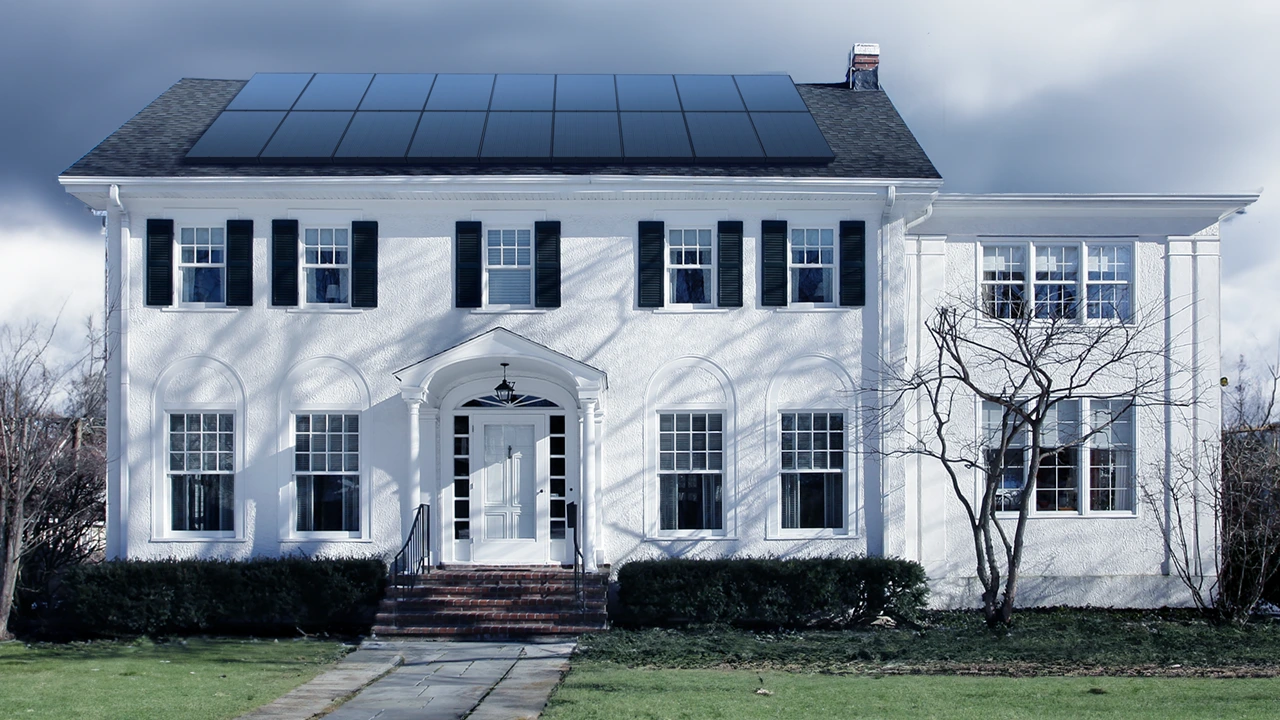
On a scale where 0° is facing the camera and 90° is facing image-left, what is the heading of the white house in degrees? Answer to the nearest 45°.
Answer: approximately 0°

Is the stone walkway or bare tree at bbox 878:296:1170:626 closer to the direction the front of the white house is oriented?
the stone walkway

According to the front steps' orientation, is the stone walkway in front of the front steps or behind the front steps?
in front

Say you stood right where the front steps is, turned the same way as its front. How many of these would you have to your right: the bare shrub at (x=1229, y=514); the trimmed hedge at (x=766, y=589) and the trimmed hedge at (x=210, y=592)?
1

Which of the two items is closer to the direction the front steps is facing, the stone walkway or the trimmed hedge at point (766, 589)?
the stone walkway

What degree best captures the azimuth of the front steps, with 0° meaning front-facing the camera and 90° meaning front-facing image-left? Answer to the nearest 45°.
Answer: approximately 0°

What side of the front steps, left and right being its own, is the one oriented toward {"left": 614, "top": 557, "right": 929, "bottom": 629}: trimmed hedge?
left

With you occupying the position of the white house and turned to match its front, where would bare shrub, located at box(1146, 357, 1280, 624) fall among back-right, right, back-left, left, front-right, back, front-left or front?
left

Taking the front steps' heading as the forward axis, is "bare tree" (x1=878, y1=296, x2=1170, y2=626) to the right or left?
on its left

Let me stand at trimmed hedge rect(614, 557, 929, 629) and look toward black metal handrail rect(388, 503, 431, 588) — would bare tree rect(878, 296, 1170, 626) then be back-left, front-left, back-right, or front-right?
back-right
